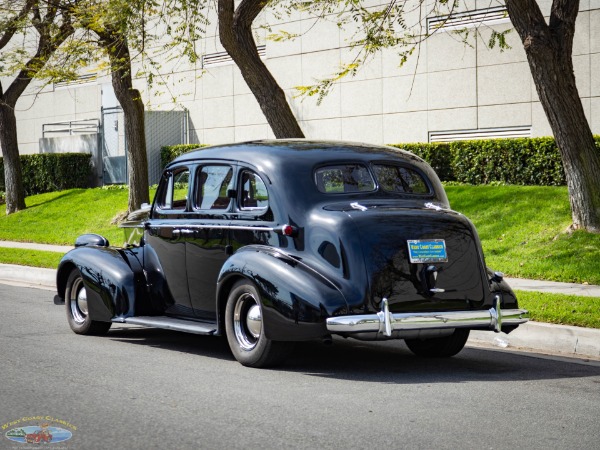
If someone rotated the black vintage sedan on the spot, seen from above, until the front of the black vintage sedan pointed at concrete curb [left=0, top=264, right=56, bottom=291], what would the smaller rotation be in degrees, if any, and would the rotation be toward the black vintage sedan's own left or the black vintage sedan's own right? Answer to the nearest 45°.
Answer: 0° — it already faces it

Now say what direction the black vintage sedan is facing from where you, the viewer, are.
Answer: facing away from the viewer and to the left of the viewer

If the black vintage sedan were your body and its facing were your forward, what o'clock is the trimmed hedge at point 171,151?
The trimmed hedge is roughly at 1 o'clock from the black vintage sedan.

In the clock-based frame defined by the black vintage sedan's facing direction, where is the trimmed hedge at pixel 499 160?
The trimmed hedge is roughly at 2 o'clock from the black vintage sedan.

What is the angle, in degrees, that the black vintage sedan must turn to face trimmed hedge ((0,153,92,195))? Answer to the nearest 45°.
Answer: approximately 45° to its right
